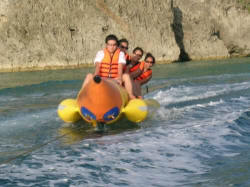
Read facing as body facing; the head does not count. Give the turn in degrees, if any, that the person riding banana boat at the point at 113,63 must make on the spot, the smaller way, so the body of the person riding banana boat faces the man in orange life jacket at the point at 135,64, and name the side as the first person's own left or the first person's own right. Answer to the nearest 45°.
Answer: approximately 180°

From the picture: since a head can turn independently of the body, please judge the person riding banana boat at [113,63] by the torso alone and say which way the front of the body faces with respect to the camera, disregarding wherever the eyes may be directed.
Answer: toward the camera

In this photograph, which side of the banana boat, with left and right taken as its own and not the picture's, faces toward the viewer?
front
